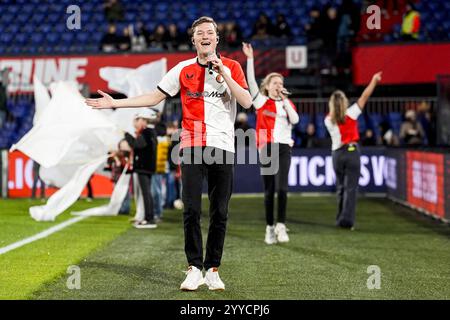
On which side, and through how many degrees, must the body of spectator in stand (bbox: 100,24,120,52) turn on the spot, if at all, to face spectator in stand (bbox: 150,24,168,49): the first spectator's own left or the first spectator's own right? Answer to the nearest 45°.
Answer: approximately 90° to the first spectator's own left

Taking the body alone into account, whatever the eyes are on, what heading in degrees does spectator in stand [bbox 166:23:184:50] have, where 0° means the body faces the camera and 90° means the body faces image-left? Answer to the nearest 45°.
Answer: approximately 0°

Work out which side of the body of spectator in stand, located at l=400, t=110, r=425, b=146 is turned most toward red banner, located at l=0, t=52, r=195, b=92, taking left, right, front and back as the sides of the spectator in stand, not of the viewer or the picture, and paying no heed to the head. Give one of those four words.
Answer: right

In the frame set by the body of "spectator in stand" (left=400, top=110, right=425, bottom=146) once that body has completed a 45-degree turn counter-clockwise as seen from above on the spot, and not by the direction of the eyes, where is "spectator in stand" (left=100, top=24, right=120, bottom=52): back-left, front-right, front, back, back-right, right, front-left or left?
back-right

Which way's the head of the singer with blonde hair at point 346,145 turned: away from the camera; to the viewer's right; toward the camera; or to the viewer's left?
away from the camera

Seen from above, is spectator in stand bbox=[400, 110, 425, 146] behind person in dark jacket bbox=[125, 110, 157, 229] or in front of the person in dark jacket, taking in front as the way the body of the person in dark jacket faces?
behind

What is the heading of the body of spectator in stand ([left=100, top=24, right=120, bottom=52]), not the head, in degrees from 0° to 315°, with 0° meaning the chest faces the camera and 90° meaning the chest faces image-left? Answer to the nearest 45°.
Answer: approximately 0°

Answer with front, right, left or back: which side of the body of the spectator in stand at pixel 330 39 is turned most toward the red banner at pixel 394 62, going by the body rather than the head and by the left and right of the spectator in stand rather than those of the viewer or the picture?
left
